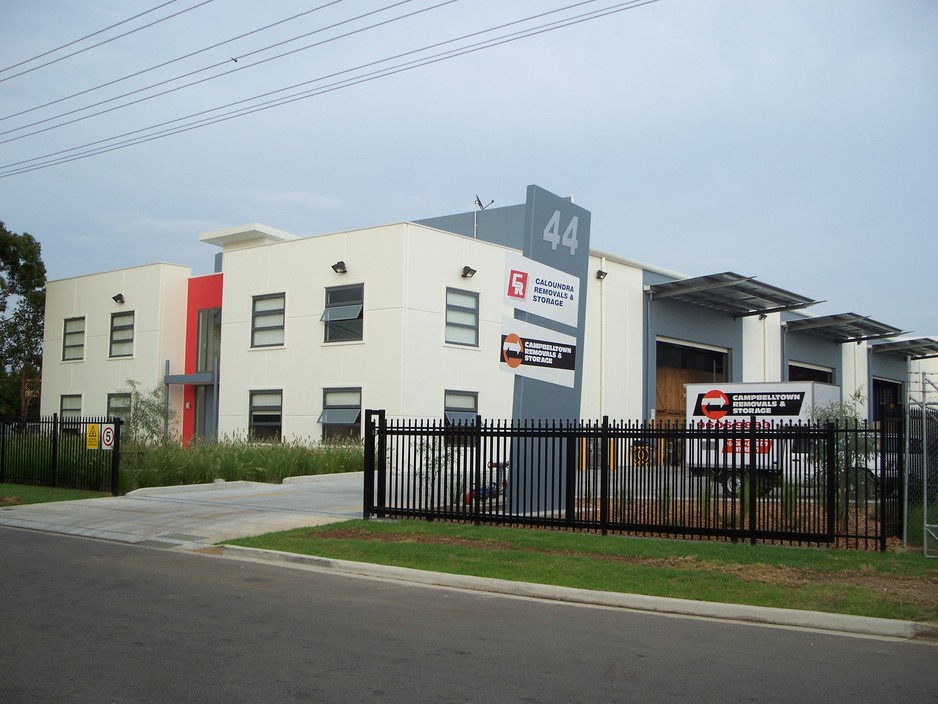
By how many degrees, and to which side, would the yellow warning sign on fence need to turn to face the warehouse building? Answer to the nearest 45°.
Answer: approximately 135° to its left

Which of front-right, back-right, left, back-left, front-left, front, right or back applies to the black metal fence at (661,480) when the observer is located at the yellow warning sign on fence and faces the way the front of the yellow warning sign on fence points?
front-left

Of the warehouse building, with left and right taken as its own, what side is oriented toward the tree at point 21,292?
right

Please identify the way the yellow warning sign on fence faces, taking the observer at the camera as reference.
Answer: facing the viewer

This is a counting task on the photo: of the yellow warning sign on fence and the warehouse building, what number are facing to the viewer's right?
0

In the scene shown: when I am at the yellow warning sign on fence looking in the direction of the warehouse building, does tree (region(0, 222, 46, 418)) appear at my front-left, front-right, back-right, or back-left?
front-left

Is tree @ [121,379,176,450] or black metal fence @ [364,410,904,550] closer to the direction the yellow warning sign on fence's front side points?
the black metal fence

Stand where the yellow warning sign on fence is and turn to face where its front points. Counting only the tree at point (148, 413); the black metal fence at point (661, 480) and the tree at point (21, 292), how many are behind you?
2

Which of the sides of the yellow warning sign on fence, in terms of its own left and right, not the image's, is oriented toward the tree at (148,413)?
back

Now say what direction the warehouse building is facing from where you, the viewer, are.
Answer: facing the viewer and to the left of the viewer

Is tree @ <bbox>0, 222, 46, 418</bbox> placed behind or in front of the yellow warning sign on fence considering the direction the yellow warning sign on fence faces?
behind
